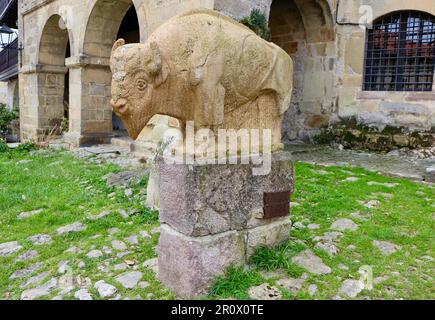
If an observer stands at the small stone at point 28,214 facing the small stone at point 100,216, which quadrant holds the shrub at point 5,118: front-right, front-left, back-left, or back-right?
back-left

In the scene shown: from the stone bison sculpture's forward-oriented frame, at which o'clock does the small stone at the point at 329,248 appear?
The small stone is roughly at 7 o'clock from the stone bison sculpture.

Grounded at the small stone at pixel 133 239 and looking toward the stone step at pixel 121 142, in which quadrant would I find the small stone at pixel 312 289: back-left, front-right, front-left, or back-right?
back-right

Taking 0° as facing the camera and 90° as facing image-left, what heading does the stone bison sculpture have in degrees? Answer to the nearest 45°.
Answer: approximately 90°

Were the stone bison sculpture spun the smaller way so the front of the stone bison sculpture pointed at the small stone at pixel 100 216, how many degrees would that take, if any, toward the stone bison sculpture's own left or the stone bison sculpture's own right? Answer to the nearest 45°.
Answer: approximately 45° to the stone bison sculpture's own right

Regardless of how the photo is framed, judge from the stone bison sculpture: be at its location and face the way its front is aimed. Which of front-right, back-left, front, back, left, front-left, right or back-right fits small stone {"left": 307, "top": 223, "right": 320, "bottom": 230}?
back-right

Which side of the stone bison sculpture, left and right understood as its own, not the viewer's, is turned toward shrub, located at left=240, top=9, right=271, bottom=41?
right
